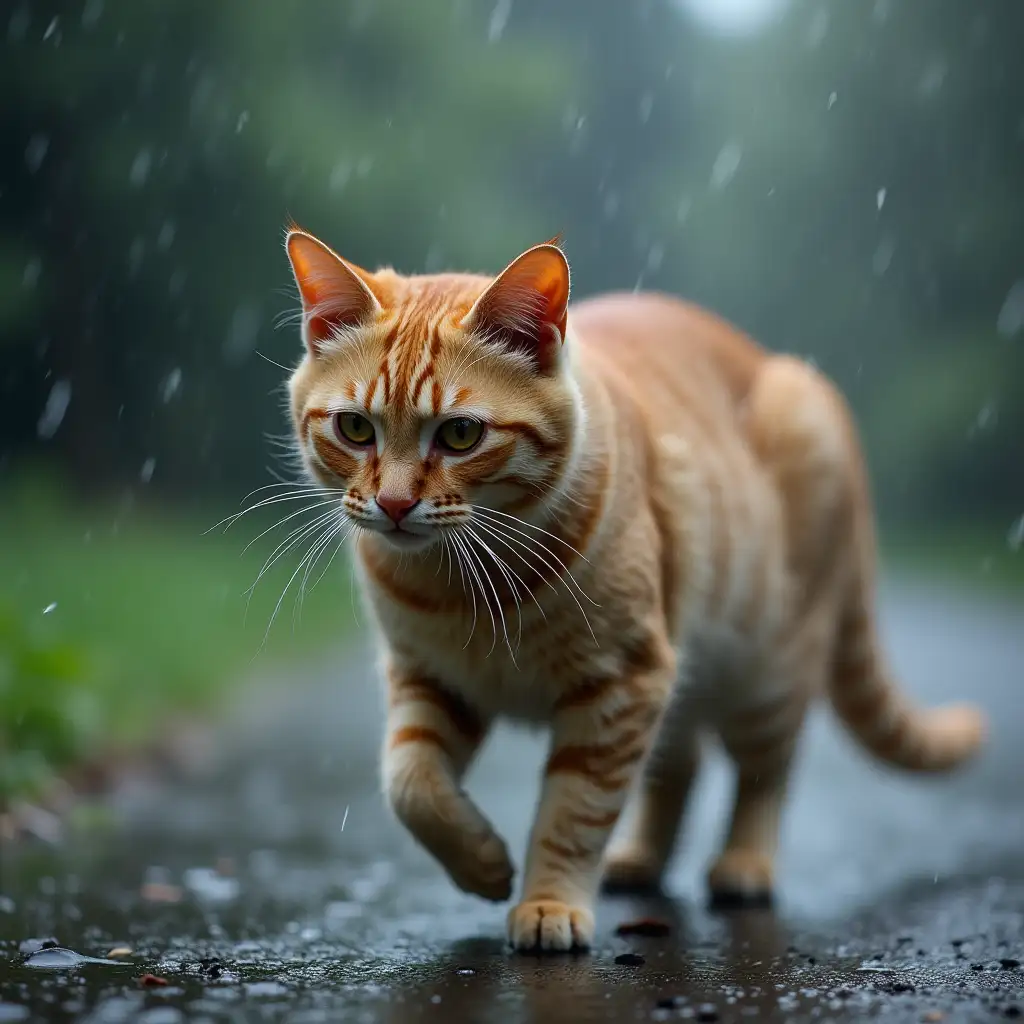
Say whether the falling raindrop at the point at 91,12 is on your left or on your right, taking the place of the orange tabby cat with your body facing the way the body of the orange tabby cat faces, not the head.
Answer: on your right

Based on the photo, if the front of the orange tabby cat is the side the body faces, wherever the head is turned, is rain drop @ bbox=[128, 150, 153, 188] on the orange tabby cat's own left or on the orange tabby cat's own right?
on the orange tabby cat's own right

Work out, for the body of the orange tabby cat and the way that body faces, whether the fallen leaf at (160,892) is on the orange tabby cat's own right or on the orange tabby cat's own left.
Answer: on the orange tabby cat's own right

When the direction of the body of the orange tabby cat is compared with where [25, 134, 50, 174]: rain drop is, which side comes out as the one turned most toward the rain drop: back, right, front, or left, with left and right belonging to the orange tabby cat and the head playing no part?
right

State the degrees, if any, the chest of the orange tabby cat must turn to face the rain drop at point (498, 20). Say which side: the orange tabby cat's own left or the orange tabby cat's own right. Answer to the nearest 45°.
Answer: approximately 135° to the orange tabby cat's own right

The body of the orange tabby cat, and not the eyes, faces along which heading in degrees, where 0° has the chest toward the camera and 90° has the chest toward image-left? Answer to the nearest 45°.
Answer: approximately 45°

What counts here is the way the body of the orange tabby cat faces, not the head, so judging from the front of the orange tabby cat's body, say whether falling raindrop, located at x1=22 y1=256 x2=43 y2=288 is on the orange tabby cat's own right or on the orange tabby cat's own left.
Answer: on the orange tabby cat's own right

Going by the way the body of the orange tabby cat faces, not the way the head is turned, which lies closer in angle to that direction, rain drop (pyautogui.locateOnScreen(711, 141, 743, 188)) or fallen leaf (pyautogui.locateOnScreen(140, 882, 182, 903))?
the fallen leaf

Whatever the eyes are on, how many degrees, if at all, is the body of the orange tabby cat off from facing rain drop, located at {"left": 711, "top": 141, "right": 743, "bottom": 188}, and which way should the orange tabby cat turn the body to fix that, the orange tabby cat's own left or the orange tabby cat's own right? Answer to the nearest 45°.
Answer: approximately 135° to the orange tabby cat's own right

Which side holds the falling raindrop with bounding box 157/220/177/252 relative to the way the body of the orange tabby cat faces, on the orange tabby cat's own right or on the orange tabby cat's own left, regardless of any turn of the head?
on the orange tabby cat's own right
